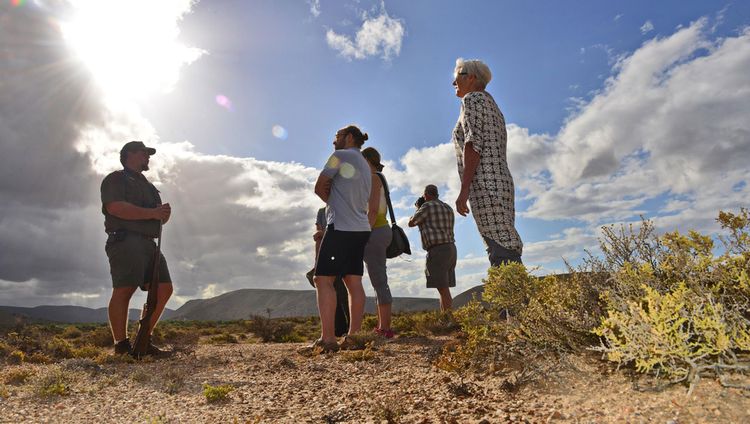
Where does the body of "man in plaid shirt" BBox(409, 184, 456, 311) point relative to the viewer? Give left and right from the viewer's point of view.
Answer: facing away from the viewer and to the left of the viewer

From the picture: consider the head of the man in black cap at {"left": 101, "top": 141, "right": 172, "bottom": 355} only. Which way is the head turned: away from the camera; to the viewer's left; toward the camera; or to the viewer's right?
to the viewer's right

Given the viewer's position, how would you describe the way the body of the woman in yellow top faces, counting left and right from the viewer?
facing away from the viewer and to the left of the viewer

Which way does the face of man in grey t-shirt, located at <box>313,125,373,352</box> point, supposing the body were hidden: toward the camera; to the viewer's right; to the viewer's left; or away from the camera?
to the viewer's left

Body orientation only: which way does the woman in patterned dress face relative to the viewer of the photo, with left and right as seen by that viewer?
facing to the left of the viewer

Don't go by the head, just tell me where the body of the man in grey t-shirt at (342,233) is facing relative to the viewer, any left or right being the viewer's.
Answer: facing away from the viewer and to the left of the viewer

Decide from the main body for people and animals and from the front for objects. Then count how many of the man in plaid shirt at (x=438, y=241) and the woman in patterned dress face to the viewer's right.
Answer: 0

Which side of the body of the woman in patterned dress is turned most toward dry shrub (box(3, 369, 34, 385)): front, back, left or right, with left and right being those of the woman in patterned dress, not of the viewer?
front

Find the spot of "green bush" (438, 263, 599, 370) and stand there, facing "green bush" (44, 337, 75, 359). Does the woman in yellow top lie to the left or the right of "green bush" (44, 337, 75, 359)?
right

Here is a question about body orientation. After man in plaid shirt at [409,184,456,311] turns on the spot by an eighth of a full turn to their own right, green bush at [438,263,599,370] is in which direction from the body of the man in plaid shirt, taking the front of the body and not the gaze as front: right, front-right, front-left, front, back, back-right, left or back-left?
back

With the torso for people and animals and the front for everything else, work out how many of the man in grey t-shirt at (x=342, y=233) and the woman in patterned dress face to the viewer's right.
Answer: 0
